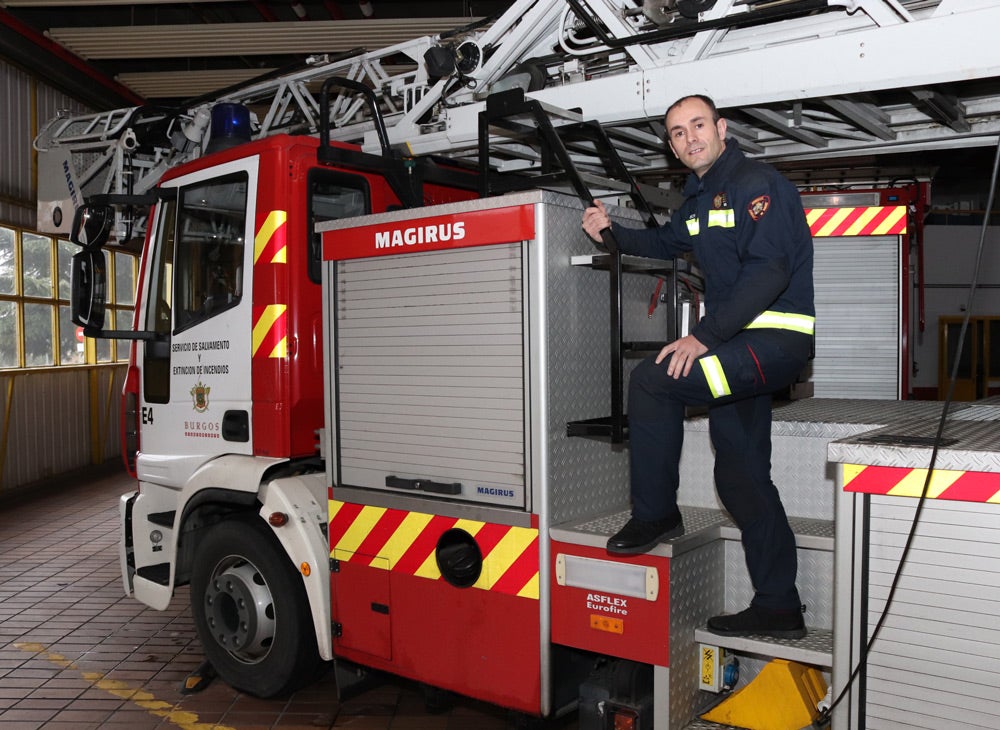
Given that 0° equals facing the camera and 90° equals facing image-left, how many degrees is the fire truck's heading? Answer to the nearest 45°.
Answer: approximately 135°
